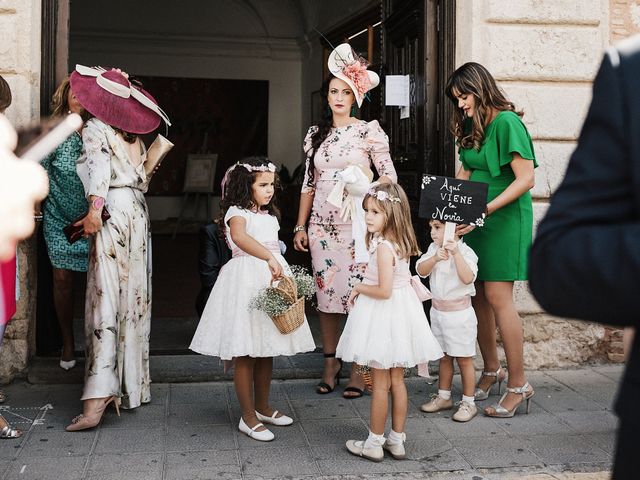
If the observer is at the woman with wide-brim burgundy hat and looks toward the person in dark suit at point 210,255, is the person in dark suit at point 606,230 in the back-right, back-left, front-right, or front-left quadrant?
back-right

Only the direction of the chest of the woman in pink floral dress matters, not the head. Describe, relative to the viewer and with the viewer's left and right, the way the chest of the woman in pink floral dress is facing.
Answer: facing the viewer

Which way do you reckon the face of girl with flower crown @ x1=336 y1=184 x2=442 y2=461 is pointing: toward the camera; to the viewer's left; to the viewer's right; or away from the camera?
to the viewer's left

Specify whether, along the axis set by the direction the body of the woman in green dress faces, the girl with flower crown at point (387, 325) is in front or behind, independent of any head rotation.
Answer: in front

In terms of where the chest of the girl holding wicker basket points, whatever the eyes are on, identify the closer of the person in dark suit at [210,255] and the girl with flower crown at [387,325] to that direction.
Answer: the girl with flower crown

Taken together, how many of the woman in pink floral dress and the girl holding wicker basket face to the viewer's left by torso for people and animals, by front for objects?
0

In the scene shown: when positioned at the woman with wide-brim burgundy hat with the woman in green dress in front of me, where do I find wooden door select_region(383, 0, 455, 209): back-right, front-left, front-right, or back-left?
front-left

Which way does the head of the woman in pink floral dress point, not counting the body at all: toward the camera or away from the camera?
toward the camera

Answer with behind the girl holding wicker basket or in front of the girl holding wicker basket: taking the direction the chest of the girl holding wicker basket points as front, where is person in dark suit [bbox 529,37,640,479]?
in front
